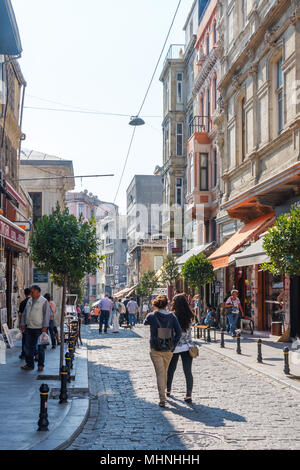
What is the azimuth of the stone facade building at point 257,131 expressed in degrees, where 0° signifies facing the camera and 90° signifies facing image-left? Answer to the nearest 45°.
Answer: approximately 45°

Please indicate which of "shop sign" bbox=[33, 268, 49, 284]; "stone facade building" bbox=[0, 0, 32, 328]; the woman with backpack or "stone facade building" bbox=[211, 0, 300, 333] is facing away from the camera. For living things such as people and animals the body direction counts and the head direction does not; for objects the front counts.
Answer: the woman with backpack

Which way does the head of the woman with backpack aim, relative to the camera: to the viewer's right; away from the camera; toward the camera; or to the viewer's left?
away from the camera

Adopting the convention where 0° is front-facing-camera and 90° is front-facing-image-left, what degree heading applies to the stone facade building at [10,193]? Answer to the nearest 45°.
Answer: approximately 270°

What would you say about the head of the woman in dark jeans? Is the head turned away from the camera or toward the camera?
away from the camera

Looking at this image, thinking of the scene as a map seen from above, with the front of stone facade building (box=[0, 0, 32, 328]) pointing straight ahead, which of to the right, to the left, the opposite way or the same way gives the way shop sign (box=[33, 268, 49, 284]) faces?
to the right

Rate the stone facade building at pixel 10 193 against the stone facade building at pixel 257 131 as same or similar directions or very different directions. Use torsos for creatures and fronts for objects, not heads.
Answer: very different directions

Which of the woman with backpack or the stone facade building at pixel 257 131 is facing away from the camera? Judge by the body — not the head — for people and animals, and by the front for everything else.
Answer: the woman with backpack

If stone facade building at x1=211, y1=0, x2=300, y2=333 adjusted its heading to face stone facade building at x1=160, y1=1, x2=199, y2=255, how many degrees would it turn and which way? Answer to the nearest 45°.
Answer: approximately 135° to its right

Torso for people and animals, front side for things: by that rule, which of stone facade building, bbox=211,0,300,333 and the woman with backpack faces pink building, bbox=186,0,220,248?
the woman with backpack

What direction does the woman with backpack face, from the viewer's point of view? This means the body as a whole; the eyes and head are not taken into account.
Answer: away from the camera

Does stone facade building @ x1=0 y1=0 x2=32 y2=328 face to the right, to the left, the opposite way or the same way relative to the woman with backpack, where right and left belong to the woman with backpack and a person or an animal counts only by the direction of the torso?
to the right
